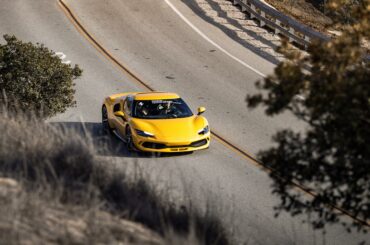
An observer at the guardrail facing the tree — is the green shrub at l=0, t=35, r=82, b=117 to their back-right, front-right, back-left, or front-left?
front-right

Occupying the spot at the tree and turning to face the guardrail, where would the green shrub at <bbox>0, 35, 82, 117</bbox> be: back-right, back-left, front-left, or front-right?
front-left

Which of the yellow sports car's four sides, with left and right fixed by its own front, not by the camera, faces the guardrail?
left

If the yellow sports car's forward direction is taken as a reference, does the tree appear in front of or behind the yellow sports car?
in front

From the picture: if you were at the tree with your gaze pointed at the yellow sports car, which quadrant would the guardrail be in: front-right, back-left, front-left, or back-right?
front-right

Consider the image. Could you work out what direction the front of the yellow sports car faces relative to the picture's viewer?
facing the viewer and to the right of the viewer

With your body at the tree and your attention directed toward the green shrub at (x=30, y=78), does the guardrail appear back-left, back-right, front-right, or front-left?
front-right

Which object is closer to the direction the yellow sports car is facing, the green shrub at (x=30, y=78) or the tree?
the tree

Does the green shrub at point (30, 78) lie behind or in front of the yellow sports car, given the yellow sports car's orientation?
behind

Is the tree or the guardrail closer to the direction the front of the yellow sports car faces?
the tree
